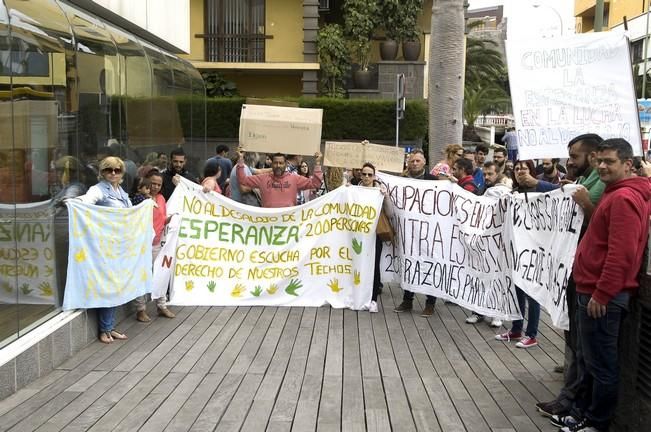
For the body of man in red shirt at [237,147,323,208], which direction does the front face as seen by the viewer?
toward the camera

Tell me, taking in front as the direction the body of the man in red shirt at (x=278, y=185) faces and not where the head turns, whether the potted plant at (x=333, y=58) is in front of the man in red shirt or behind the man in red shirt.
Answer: behind

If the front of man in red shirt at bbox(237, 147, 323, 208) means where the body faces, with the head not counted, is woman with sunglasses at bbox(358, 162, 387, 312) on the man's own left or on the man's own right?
on the man's own left

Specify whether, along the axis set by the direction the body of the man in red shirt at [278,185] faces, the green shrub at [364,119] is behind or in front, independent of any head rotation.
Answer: behind

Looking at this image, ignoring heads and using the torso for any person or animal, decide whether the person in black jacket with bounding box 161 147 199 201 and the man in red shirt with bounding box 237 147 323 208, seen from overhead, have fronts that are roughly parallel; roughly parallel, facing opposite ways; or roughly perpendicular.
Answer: roughly parallel

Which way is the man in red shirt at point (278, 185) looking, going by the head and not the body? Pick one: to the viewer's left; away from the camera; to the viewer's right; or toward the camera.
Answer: toward the camera

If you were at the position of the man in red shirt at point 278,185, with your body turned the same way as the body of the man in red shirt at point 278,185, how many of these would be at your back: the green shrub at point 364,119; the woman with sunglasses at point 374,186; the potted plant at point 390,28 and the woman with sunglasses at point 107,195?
2

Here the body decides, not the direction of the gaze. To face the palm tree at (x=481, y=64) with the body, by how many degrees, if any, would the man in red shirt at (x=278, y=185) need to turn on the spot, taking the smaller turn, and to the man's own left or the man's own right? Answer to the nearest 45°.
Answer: approximately 180°

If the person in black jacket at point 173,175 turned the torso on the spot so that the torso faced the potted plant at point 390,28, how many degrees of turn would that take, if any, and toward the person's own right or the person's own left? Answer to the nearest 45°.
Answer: approximately 135° to the person's own left

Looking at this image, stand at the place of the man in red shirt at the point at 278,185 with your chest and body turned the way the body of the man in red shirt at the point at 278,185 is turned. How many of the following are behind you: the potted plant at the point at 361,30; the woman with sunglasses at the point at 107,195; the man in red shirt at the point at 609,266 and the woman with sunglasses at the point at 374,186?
1

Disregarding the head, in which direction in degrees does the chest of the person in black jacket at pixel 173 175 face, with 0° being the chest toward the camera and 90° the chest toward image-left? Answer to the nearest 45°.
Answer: approximately 0°

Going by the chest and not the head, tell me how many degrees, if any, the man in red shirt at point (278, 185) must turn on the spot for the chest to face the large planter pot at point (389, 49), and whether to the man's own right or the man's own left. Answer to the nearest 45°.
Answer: approximately 180°

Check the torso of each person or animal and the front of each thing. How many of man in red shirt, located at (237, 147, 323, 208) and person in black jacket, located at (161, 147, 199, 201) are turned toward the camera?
2

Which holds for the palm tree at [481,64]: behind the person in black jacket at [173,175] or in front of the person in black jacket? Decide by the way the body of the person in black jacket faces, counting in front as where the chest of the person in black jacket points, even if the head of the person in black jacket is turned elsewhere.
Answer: behind

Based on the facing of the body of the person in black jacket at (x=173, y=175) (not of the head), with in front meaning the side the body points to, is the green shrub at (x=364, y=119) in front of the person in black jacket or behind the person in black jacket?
behind
